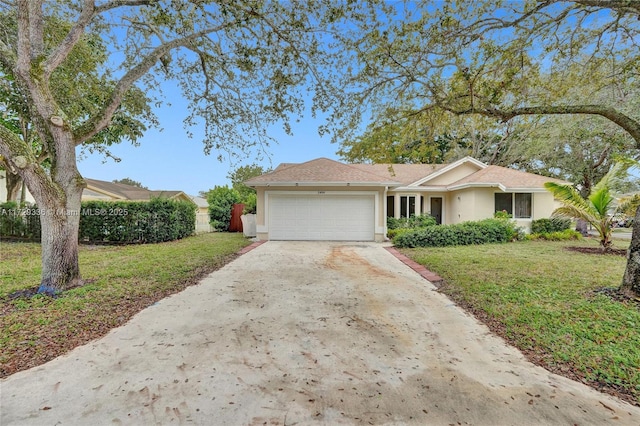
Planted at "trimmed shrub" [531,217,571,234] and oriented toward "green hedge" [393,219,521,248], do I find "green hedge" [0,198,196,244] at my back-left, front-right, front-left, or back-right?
front-right

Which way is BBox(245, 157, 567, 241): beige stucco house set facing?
toward the camera

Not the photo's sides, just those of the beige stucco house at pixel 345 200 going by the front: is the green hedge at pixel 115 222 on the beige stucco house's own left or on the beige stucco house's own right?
on the beige stucco house's own right

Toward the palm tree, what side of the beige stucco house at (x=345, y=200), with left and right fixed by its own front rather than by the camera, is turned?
left

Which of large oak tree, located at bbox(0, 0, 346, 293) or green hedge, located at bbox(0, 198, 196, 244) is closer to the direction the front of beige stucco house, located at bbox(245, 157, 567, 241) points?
the large oak tree

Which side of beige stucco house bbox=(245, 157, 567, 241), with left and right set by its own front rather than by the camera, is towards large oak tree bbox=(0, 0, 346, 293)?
front

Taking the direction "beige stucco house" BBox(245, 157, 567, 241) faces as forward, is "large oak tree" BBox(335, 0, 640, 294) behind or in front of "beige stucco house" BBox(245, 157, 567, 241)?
in front

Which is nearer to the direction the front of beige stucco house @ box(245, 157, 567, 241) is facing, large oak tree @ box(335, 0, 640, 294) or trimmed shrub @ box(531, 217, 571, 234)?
the large oak tree

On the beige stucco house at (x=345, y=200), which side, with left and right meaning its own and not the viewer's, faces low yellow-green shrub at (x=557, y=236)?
left
